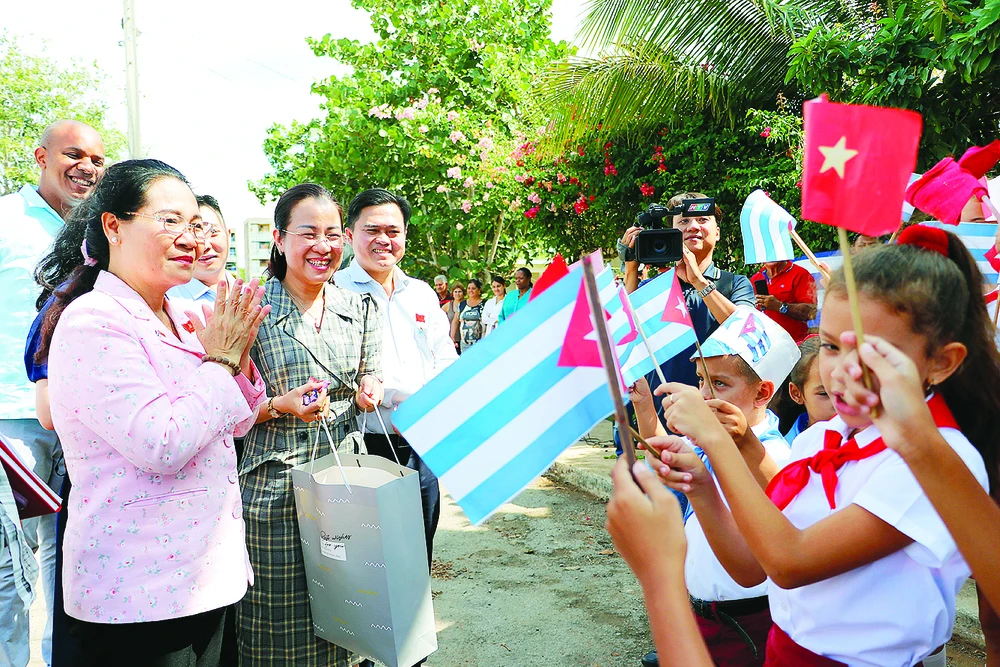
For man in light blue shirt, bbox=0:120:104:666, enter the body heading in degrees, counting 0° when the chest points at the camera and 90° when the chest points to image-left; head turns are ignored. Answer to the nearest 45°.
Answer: approximately 315°

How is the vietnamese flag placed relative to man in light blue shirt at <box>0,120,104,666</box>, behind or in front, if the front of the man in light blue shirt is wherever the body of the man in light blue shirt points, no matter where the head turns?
in front

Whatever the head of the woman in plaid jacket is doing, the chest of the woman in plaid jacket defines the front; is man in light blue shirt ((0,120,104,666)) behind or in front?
behind

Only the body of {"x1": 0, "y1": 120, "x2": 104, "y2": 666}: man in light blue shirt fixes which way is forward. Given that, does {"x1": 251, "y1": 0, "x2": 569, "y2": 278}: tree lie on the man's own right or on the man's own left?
on the man's own left

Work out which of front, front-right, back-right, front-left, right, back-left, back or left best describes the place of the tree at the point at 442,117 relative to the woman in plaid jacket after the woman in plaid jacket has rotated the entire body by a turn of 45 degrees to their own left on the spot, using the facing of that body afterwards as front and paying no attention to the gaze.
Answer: left

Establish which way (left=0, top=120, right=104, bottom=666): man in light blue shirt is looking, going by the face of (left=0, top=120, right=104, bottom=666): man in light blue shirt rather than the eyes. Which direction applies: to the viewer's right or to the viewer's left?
to the viewer's right

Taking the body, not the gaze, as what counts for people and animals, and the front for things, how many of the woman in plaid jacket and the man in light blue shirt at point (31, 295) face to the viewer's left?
0

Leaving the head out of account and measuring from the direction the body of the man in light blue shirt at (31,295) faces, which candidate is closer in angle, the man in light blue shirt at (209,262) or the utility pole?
the man in light blue shirt at (209,262)

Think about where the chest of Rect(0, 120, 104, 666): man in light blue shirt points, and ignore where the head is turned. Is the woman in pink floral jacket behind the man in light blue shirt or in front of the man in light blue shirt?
in front

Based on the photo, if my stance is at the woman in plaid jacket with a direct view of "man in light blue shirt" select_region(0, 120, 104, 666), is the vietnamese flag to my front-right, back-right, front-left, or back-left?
back-left

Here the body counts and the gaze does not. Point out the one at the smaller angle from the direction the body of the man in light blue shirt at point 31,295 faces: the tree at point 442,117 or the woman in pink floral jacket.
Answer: the woman in pink floral jacket

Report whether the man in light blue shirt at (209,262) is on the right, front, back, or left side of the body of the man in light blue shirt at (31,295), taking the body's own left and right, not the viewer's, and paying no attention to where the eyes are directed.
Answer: left

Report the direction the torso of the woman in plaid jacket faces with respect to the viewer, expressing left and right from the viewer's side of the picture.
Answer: facing the viewer and to the right of the viewer

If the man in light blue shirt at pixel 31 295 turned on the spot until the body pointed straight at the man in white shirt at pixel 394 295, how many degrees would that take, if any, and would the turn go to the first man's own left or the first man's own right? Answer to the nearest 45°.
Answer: approximately 45° to the first man's own left

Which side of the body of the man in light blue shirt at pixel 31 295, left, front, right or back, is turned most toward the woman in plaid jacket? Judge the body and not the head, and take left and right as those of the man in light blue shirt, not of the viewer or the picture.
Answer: front

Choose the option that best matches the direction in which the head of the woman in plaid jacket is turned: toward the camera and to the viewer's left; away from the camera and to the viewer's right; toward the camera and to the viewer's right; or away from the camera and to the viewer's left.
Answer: toward the camera and to the viewer's right
